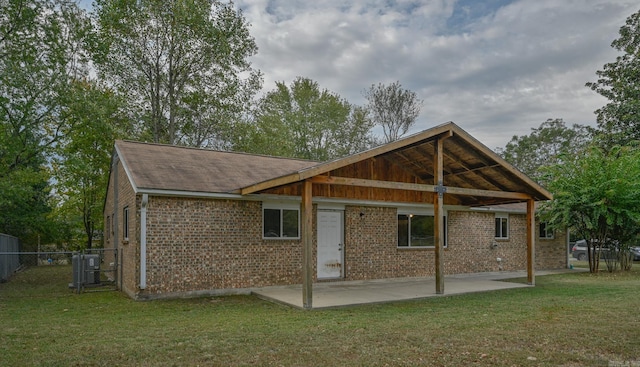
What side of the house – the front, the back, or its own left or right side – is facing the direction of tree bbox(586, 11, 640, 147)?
left

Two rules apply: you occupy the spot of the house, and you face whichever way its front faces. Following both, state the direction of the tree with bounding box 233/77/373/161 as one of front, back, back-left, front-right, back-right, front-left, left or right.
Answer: back-left

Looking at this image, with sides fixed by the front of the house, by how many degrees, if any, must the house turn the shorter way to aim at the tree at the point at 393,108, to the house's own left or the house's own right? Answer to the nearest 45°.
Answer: approximately 135° to the house's own left

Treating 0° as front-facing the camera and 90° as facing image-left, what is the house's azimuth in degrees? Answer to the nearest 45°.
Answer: approximately 315°

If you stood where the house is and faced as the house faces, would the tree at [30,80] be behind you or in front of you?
behind

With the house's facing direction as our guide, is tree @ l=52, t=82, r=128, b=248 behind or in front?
behind
